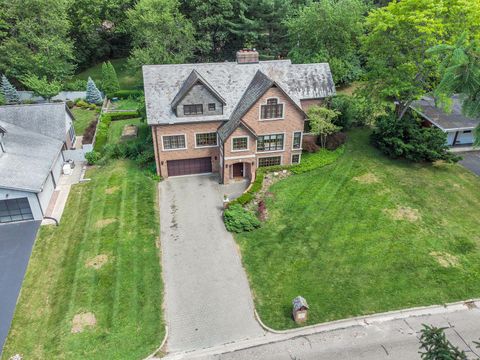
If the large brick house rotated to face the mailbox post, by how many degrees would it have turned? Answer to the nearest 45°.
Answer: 0° — it already faces it

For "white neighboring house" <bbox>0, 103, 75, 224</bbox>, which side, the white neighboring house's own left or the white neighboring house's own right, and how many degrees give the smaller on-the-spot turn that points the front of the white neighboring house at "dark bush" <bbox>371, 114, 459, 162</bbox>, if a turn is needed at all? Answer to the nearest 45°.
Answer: approximately 45° to the white neighboring house's own left

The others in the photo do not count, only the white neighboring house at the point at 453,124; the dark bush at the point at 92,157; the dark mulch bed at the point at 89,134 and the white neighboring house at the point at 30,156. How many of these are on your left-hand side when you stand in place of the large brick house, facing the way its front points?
1

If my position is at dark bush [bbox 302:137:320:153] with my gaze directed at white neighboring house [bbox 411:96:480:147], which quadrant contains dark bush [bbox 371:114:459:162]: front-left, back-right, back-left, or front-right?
front-right

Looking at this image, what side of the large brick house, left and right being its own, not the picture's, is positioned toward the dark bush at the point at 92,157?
right

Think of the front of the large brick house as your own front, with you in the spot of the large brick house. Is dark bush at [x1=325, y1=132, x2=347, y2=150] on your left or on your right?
on your left

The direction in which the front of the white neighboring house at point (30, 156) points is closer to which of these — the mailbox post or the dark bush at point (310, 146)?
the mailbox post

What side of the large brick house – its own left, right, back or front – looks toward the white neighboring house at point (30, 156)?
right

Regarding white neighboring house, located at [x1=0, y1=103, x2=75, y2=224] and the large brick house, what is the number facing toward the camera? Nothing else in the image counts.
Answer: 2

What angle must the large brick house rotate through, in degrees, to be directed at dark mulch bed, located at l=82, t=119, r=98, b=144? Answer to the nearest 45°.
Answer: approximately 135° to its right

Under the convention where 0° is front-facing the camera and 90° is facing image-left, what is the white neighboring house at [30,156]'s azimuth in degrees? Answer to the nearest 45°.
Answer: approximately 0°

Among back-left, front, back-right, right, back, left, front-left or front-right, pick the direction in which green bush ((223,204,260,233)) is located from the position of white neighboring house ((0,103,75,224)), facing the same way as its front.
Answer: front-left

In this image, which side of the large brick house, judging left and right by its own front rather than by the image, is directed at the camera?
front
